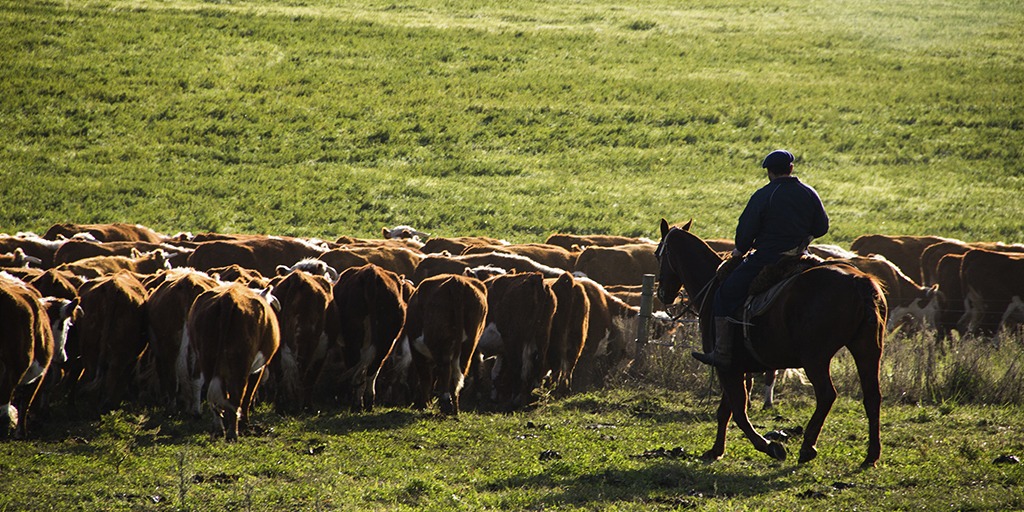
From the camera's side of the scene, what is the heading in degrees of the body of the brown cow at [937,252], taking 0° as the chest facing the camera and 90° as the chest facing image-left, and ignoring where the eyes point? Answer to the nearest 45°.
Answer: approximately 270°

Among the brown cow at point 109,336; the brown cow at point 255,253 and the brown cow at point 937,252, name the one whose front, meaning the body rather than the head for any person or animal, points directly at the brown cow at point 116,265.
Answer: the brown cow at point 109,336

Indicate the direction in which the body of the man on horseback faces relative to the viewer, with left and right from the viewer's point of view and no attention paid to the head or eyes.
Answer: facing away from the viewer and to the left of the viewer

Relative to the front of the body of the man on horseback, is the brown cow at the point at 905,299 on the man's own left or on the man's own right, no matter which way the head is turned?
on the man's own right

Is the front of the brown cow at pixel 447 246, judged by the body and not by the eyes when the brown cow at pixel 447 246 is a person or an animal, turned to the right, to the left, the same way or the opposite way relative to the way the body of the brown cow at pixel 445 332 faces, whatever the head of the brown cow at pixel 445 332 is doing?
to the left

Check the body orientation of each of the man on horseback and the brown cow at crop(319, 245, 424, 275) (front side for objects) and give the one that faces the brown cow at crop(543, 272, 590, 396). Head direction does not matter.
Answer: the man on horseback

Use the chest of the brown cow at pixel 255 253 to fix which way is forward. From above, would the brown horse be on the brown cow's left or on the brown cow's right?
on the brown cow's right

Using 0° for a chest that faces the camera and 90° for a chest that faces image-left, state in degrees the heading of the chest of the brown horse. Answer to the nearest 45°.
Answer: approximately 135°

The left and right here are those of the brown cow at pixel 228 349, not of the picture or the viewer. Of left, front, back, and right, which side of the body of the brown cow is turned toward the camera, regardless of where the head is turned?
back

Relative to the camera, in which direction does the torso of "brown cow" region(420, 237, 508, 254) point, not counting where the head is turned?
to the viewer's left

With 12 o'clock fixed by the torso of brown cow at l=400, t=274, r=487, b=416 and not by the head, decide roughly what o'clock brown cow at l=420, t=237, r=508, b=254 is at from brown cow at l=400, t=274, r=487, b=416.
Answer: brown cow at l=420, t=237, r=508, b=254 is roughly at 12 o'clock from brown cow at l=400, t=274, r=487, b=416.

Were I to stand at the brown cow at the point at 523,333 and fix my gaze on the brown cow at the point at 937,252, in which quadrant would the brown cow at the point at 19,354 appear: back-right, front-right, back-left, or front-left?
back-left

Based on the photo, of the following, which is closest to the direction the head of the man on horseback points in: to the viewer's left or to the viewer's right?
to the viewer's left
